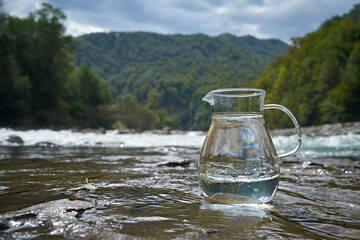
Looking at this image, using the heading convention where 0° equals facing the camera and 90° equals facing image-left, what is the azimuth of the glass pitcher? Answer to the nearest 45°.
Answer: approximately 90°
